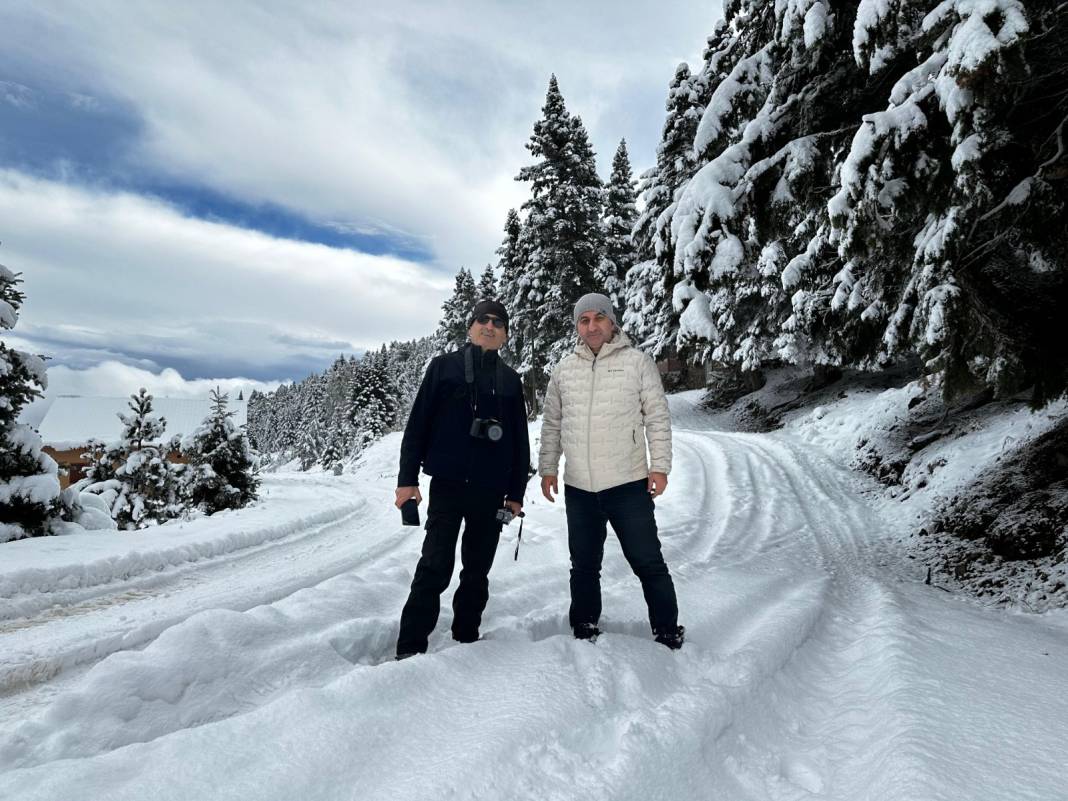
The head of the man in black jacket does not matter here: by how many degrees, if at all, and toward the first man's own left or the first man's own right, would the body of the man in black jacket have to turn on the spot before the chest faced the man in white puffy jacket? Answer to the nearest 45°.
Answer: approximately 90° to the first man's own left

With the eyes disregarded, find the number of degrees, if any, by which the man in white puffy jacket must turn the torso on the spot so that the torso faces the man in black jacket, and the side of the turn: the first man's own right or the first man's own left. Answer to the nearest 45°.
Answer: approximately 90° to the first man's own right

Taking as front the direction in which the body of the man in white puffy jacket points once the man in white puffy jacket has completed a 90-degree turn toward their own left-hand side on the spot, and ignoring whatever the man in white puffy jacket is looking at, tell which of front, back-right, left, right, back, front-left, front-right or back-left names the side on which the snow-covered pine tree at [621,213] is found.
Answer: left

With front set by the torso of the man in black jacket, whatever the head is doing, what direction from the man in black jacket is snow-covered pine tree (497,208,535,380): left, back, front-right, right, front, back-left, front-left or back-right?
back

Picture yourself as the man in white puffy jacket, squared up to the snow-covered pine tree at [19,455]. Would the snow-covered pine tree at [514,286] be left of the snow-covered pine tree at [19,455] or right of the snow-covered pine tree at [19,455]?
right

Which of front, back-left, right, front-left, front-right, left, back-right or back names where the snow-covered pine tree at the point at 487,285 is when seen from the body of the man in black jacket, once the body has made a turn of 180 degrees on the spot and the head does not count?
front

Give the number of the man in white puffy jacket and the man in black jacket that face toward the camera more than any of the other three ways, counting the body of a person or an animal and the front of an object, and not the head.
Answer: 2

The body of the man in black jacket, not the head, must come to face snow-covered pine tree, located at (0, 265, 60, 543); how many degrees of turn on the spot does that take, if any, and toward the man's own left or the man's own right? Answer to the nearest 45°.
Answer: approximately 135° to the man's own right

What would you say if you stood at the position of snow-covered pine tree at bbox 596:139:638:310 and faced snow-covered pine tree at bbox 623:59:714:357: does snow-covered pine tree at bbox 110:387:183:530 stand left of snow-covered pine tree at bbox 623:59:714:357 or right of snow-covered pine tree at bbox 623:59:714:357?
right

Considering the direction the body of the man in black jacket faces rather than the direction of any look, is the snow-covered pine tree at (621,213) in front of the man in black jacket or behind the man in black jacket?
behind

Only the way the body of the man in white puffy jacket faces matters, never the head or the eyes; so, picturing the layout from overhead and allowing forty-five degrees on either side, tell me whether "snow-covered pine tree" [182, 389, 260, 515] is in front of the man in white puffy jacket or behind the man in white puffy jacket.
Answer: behind

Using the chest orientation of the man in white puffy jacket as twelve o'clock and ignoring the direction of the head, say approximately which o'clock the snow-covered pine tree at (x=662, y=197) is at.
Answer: The snow-covered pine tree is roughly at 6 o'clock from the man in white puffy jacket.

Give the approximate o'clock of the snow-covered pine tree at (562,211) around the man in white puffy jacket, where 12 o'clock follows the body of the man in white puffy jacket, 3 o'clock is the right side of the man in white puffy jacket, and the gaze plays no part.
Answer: The snow-covered pine tree is roughly at 6 o'clock from the man in white puffy jacket.

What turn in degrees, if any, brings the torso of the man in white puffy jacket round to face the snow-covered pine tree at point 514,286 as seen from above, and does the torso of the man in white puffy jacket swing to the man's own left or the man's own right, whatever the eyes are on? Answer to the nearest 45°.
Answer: approximately 180°

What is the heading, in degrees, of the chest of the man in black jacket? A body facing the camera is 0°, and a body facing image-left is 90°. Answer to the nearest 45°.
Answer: approximately 0°
